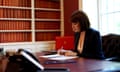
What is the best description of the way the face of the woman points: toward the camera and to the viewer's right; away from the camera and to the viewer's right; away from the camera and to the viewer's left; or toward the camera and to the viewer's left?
toward the camera and to the viewer's left

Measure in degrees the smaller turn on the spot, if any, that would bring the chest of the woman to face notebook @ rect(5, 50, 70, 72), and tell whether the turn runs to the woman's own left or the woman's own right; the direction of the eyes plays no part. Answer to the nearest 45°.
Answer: approximately 45° to the woman's own left

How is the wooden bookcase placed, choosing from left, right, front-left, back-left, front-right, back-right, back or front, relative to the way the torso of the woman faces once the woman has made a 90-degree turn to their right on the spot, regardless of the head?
front

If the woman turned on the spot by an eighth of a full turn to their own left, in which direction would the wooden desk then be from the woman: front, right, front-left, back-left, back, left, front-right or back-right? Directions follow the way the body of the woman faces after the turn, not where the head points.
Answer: front

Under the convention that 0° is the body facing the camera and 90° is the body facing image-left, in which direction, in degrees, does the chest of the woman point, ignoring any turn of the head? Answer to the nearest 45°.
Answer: approximately 45°
